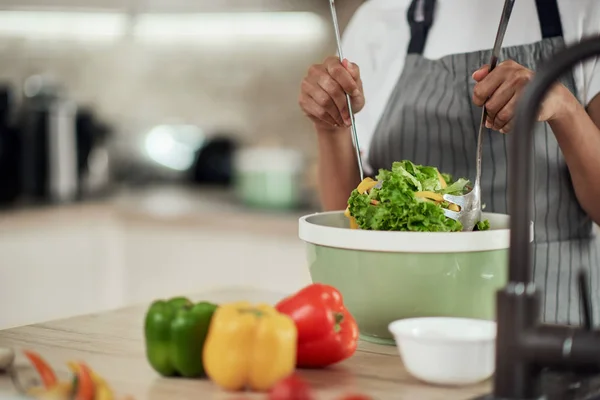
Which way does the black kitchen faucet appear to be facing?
to the viewer's right

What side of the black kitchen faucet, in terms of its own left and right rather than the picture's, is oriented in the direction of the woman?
left

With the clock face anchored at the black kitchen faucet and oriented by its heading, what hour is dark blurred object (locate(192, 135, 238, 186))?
The dark blurred object is roughly at 8 o'clock from the black kitchen faucet.

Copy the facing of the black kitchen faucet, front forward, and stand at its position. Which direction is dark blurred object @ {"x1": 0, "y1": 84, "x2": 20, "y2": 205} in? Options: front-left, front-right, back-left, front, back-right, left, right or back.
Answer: back-left

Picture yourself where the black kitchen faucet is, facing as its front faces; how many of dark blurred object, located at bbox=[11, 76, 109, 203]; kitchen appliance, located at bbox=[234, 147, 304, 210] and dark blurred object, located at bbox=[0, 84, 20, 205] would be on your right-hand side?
0
